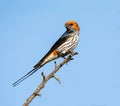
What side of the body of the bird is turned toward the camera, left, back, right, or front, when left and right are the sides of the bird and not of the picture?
right
